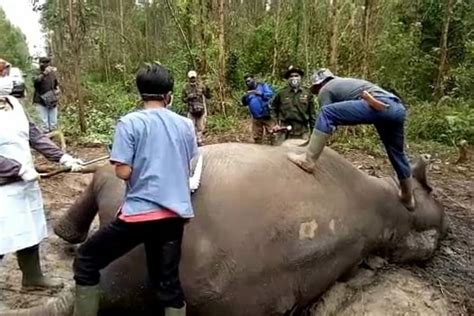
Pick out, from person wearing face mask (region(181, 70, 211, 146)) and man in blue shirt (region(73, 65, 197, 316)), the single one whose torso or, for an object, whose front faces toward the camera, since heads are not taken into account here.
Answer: the person wearing face mask

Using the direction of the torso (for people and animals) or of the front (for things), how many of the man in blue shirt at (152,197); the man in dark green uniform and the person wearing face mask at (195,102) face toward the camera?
2

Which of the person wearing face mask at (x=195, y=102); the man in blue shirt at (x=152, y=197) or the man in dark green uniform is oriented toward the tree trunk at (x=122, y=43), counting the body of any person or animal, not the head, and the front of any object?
the man in blue shirt

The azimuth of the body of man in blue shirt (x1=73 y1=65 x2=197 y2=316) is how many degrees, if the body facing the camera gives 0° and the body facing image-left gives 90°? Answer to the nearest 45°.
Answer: approximately 180°

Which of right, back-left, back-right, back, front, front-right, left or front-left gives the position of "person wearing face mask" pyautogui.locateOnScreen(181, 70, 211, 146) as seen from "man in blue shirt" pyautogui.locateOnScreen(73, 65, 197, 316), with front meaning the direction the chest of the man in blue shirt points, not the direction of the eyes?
front

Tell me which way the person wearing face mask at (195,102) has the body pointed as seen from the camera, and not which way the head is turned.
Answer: toward the camera

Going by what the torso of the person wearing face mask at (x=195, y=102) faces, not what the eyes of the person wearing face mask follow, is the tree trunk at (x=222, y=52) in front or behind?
behind

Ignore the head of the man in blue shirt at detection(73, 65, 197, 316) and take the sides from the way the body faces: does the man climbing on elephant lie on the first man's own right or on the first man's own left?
on the first man's own right

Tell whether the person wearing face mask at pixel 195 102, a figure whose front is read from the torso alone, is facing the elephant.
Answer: yes

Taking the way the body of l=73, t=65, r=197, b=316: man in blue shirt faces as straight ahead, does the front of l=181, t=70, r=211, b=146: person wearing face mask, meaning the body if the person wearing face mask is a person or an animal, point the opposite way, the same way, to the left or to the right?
the opposite way

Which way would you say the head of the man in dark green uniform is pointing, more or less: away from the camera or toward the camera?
toward the camera

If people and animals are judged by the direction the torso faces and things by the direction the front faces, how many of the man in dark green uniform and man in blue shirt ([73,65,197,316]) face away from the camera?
1

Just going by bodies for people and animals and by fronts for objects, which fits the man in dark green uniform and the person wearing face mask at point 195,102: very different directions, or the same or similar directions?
same or similar directions

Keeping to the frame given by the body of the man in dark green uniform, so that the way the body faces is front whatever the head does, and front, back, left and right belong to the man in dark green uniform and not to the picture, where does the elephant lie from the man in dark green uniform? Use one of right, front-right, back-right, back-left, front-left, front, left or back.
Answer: front

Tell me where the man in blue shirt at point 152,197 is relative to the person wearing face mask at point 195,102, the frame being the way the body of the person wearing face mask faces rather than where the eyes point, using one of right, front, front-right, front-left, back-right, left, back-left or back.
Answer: front
